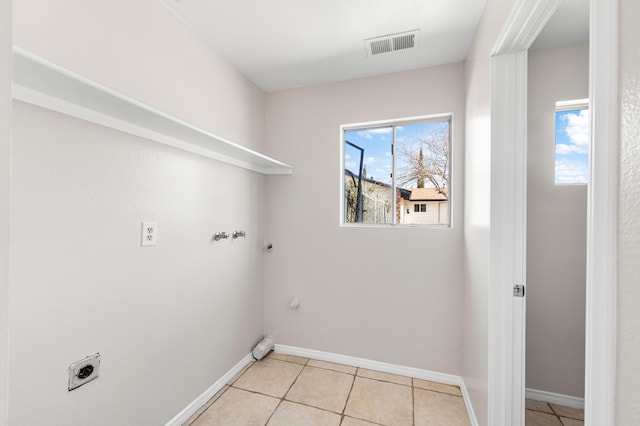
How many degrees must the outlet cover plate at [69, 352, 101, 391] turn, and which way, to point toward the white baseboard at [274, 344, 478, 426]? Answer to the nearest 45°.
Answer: approximately 45° to its left

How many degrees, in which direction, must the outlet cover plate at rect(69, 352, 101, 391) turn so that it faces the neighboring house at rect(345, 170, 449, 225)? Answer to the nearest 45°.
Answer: approximately 45° to its left

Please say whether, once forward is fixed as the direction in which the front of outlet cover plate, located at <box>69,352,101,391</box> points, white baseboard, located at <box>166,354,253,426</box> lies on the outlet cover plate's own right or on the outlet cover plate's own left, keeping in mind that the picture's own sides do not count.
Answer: on the outlet cover plate's own left

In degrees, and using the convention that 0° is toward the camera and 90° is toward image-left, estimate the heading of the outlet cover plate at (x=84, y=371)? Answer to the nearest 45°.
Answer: approximately 315°

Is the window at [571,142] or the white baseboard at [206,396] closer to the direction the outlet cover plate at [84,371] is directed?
the window

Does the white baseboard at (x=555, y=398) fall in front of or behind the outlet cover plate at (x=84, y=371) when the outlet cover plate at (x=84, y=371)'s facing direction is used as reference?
in front
